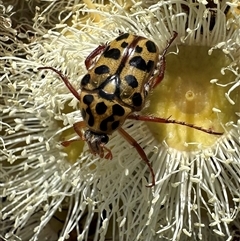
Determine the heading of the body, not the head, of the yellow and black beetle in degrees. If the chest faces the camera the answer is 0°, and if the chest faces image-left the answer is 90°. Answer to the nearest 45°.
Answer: approximately 45°
